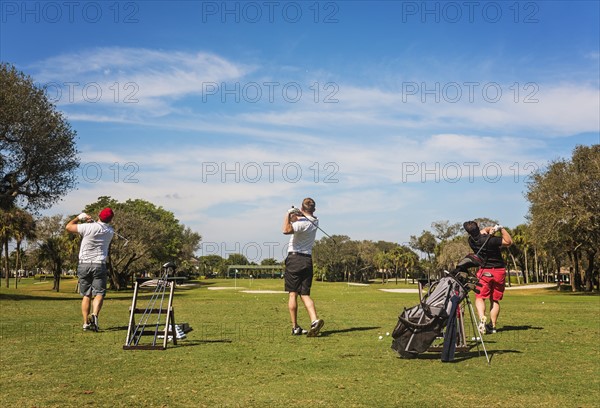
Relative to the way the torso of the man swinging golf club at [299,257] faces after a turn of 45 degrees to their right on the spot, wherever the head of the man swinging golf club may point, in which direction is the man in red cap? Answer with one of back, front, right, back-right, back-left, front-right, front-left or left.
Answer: left

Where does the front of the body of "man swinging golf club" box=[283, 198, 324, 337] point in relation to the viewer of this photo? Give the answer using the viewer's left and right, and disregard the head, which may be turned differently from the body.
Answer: facing away from the viewer and to the left of the viewer

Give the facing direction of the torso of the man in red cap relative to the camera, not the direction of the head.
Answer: away from the camera

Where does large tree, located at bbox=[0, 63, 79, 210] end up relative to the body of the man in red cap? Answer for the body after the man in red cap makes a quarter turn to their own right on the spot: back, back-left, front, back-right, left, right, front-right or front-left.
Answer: left

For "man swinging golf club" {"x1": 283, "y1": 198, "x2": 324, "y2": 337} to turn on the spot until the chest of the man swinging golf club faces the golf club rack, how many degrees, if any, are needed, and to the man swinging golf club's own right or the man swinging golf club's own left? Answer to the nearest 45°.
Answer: approximately 90° to the man swinging golf club's own left

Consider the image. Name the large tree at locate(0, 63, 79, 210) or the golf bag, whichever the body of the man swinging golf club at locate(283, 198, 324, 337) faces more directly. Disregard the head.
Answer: the large tree

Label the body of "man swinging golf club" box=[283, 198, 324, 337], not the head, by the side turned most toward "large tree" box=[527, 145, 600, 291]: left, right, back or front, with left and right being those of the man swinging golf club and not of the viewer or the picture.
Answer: right

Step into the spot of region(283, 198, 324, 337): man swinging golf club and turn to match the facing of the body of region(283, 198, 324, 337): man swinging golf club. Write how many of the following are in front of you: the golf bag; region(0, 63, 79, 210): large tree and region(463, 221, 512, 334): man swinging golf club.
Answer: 1

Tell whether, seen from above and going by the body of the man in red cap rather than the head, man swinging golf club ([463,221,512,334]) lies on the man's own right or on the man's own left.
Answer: on the man's own right

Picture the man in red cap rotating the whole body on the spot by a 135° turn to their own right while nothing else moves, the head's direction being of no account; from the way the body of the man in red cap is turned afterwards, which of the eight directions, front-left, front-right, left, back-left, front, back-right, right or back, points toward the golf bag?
front
